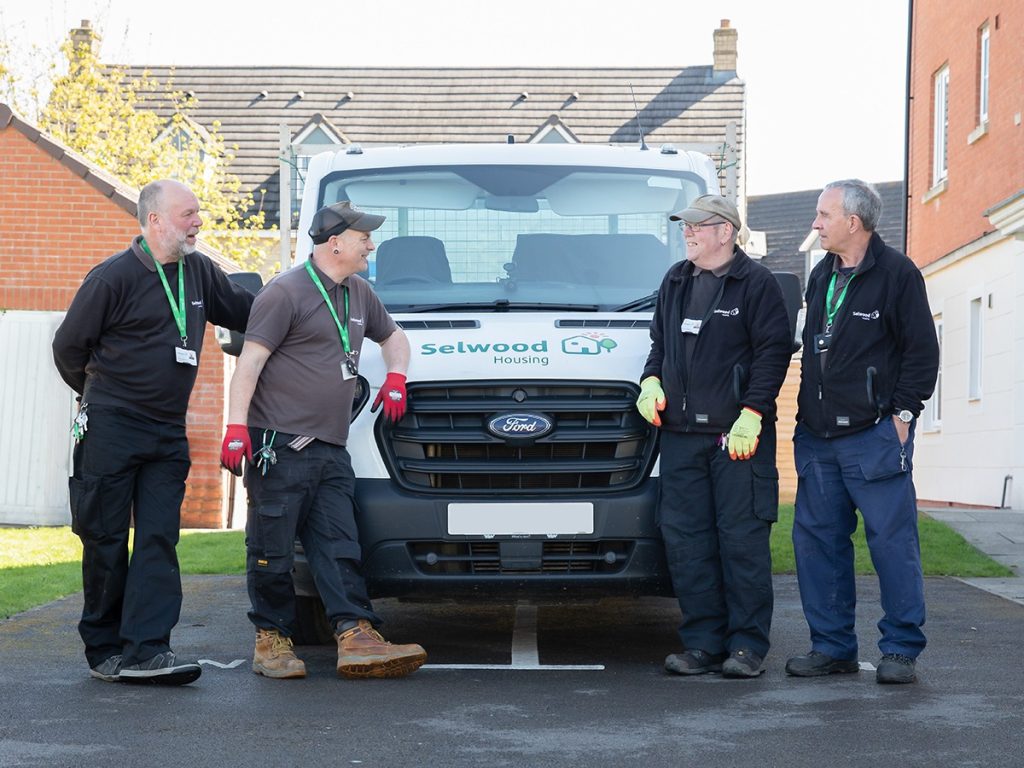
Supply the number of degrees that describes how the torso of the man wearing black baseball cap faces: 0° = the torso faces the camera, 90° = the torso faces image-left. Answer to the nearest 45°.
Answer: approximately 315°

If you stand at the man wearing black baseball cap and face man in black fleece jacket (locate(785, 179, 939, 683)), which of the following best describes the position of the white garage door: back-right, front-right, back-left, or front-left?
back-left
